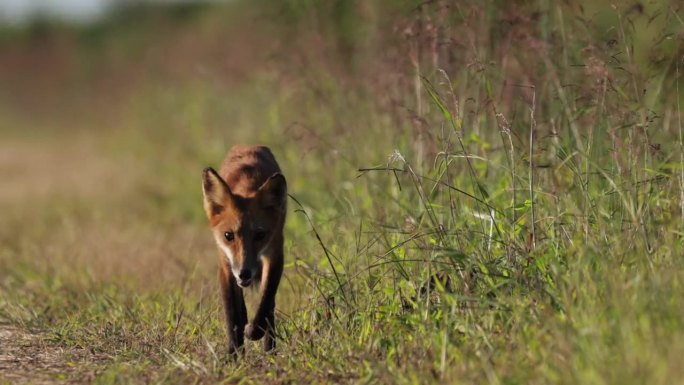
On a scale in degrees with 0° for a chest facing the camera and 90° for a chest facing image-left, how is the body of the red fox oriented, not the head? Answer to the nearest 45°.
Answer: approximately 0°
